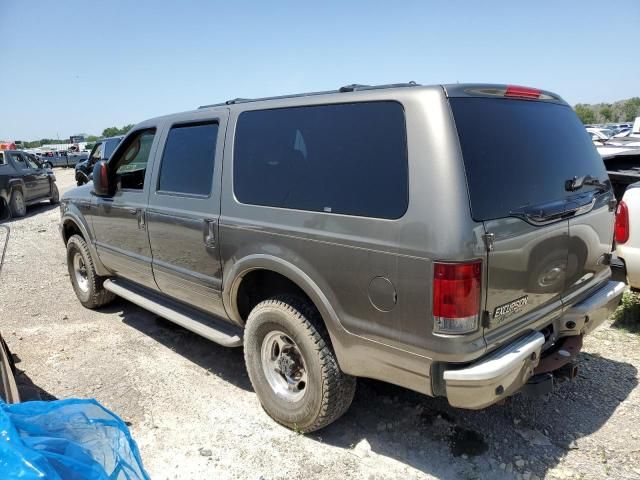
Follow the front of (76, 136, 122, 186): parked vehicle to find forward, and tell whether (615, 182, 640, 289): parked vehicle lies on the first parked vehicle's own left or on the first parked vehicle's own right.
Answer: on the first parked vehicle's own left

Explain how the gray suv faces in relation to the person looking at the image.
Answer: facing away from the viewer and to the left of the viewer

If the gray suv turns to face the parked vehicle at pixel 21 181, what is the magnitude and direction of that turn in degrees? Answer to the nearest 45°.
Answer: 0° — it already faces it

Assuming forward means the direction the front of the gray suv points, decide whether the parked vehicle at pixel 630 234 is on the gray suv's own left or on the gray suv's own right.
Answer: on the gray suv's own right

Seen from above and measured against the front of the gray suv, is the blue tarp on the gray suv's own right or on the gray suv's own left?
on the gray suv's own left

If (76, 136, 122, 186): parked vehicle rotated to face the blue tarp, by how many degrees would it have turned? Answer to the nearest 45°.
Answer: approximately 45° to its left

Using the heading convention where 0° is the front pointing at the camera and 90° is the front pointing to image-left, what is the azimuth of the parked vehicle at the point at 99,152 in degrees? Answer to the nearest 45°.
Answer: approximately 45°

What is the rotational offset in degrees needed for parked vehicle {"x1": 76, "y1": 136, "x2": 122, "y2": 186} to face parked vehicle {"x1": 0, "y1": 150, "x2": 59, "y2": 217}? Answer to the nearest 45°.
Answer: approximately 45° to its right
